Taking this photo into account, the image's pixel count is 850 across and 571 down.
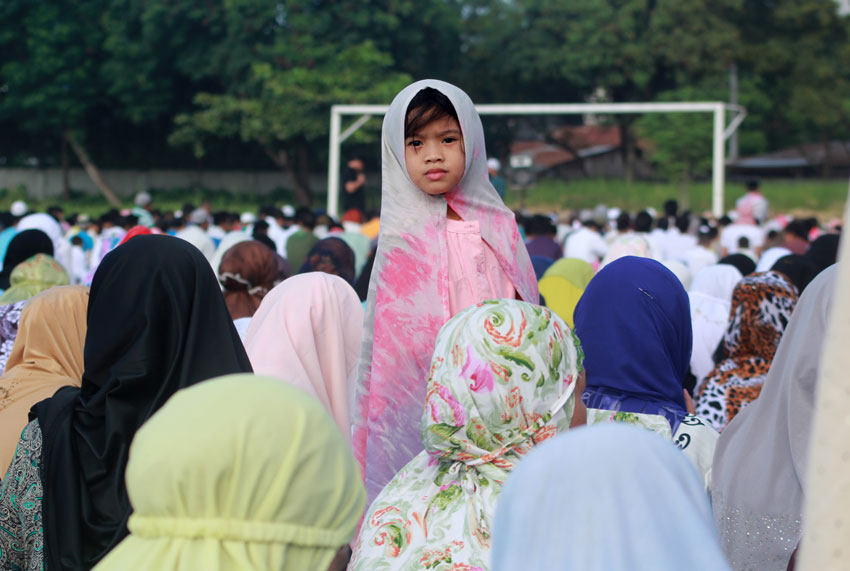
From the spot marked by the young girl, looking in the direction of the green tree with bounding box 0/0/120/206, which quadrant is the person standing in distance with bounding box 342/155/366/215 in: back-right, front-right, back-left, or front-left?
front-right

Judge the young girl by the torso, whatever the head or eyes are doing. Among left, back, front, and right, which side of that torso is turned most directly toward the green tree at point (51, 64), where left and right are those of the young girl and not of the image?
back

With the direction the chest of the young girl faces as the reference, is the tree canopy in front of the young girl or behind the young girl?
behind

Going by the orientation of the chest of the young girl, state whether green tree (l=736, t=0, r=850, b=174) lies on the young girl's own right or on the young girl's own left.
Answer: on the young girl's own left

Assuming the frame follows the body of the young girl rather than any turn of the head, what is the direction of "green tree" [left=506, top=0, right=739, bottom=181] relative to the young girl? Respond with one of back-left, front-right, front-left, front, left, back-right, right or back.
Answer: back-left

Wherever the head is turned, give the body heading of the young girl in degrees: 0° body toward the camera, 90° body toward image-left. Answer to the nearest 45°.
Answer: approximately 315°

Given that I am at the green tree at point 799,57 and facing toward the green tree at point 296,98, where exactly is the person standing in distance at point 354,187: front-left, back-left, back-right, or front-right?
front-left

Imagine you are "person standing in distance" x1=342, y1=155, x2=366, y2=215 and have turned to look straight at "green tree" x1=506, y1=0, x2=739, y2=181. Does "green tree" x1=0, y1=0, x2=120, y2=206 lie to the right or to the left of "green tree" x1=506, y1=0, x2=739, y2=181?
left

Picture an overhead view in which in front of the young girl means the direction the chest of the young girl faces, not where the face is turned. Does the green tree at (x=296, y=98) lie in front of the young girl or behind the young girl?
behind

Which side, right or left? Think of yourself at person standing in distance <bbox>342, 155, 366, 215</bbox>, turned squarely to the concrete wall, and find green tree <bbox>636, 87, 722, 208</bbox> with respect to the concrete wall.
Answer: right
